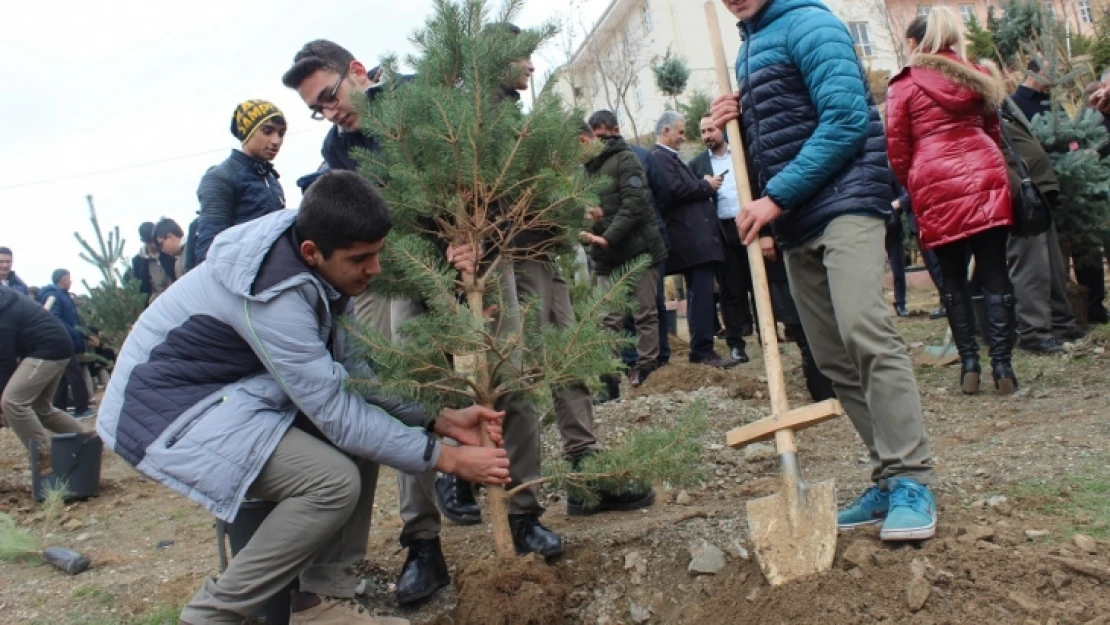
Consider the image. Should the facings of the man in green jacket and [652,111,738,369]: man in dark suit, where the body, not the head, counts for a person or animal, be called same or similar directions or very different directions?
very different directions

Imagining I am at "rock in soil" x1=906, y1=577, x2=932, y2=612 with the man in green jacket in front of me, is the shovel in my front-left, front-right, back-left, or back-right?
front-left

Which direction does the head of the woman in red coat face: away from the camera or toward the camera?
away from the camera

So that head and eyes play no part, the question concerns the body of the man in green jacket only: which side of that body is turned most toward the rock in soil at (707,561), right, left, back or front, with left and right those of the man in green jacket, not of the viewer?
left

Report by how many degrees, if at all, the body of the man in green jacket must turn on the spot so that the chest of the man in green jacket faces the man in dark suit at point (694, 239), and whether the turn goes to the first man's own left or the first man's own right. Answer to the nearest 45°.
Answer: approximately 135° to the first man's own right

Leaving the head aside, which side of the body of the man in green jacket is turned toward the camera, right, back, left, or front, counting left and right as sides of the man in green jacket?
left

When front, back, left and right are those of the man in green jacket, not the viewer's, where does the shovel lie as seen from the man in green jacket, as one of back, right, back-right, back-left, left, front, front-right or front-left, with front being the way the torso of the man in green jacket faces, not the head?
left

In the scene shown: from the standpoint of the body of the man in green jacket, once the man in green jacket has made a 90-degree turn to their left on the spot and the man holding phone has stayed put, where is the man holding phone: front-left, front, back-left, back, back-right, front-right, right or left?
back-left

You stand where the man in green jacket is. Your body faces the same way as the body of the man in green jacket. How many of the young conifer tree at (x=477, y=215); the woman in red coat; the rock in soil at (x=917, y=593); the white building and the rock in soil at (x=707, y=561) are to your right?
1

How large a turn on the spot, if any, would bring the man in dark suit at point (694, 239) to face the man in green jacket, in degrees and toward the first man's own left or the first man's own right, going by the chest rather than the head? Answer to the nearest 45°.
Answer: approximately 135° to the first man's own right
